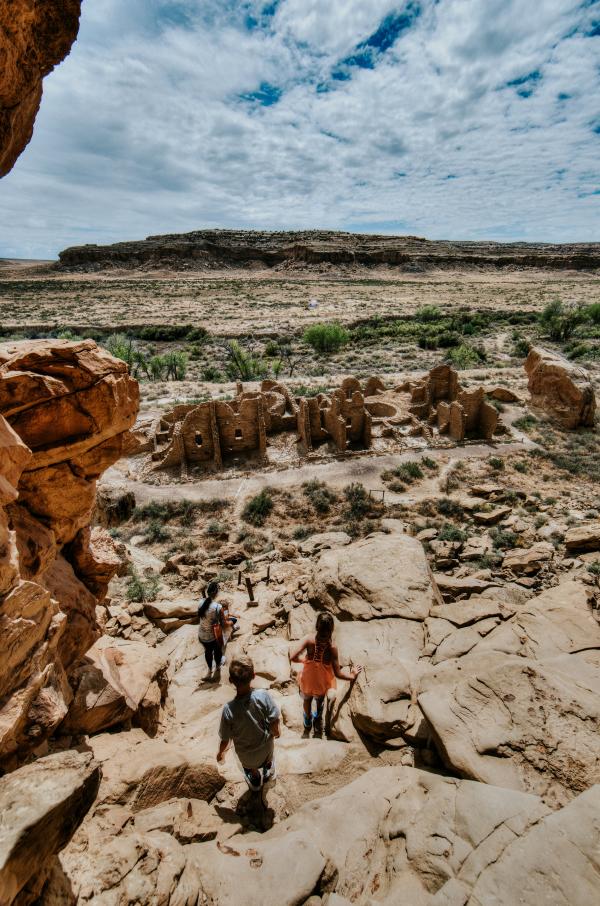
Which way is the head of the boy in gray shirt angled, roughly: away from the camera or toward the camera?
away from the camera

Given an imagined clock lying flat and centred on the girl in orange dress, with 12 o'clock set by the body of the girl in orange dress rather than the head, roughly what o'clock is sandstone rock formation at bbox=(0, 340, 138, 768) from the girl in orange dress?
The sandstone rock formation is roughly at 9 o'clock from the girl in orange dress.

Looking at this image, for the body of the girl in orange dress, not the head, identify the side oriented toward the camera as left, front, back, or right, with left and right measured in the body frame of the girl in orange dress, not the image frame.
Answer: back

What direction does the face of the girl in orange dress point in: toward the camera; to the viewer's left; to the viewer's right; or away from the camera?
away from the camera

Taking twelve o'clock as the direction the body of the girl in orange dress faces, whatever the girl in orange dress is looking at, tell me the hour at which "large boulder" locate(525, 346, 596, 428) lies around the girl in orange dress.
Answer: The large boulder is roughly at 1 o'clock from the girl in orange dress.

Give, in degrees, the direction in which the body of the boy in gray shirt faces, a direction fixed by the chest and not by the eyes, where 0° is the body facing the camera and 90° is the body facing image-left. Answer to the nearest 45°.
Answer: approximately 180°

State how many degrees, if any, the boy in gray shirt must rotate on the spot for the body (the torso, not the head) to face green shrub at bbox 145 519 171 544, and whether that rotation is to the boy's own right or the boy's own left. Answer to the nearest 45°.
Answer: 0° — they already face it

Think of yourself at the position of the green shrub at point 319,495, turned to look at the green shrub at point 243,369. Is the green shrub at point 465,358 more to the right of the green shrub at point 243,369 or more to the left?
right

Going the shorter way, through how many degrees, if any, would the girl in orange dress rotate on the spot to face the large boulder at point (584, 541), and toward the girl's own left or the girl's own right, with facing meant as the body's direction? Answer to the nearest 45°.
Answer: approximately 45° to the girl's own right

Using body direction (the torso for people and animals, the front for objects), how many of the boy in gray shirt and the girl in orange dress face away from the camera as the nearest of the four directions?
2
